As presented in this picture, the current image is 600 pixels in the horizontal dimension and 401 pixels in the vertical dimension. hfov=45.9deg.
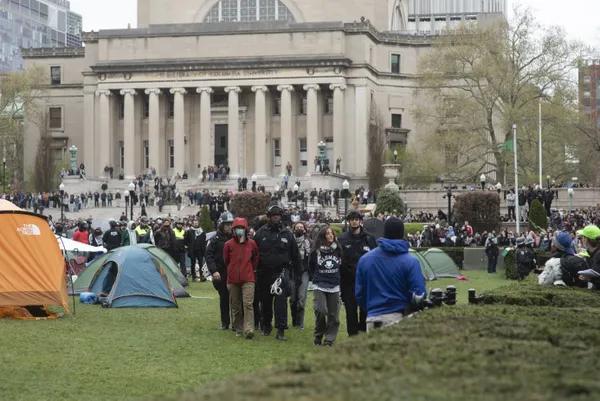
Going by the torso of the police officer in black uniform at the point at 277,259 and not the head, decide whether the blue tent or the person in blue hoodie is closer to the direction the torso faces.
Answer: the person in blue hoodie

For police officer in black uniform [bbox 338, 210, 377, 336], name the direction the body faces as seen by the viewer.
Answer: toward the camera

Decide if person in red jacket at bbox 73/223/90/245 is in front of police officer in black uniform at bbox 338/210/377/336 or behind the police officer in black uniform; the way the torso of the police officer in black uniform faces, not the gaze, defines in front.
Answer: behind

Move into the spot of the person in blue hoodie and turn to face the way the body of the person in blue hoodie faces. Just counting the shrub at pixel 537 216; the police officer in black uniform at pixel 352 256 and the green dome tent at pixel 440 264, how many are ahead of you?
3

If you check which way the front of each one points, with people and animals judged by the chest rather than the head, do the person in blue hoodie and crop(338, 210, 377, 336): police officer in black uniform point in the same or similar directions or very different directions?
very different directions

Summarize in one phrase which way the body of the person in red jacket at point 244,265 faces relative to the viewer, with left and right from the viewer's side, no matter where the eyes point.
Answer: facing the viewer

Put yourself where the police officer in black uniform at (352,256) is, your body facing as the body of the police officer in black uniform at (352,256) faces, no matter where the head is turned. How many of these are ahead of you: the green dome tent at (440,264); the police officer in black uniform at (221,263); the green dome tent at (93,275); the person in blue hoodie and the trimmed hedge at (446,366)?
2

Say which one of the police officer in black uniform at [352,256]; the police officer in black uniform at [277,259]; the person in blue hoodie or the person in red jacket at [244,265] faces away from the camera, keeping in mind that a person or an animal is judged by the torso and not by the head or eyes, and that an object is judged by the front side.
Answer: the person in blue hoodie

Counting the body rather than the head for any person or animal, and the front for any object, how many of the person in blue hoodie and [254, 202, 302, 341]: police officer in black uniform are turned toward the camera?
1

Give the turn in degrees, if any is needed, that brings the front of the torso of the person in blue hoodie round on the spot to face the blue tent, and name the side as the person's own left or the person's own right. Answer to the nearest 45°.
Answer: approximately 45° to the person's own left

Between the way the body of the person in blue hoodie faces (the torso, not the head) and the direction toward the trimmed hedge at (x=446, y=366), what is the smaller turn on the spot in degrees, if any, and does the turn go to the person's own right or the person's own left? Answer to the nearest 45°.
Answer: approximately 180°

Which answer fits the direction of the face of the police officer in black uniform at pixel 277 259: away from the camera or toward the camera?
toward the camera

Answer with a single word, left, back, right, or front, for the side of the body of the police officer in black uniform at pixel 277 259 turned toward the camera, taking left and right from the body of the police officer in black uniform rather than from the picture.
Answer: front

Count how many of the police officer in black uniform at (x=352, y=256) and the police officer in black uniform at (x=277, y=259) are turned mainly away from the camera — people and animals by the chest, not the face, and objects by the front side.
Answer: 0

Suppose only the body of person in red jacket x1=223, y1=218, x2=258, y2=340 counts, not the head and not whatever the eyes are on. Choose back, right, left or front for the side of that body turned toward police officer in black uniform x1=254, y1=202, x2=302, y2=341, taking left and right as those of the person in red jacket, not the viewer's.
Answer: left

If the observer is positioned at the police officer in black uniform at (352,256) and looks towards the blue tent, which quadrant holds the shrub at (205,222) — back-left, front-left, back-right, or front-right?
front-right

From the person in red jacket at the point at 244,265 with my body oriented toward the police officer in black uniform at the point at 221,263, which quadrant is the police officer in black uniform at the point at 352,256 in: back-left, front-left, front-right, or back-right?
back-right

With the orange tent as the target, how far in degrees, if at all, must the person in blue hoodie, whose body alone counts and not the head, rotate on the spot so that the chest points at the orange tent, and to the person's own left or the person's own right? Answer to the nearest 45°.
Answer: approximately 45° to the person's own left

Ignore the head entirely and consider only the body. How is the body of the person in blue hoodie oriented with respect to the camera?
away from the camera
